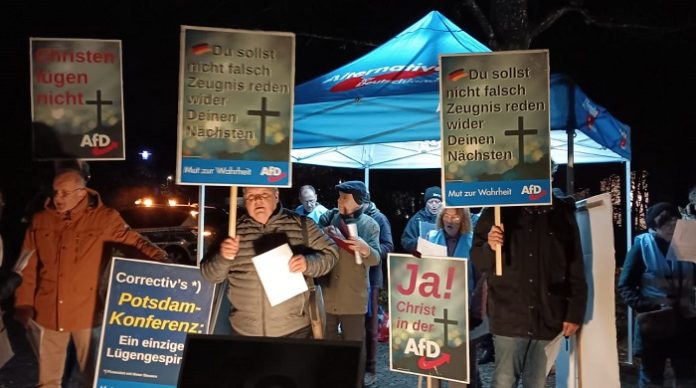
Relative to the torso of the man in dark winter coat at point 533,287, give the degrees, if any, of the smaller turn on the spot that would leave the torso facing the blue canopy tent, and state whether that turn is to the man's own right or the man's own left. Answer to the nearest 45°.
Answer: approximately 135° to the man's own right

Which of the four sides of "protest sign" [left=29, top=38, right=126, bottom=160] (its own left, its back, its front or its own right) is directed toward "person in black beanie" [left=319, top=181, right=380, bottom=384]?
left

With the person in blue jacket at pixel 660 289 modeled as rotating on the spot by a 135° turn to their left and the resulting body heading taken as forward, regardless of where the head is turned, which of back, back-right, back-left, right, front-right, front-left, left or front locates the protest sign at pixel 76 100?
back-left

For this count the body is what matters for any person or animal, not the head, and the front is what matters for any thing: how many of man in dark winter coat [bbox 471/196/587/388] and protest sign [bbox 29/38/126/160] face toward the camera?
2

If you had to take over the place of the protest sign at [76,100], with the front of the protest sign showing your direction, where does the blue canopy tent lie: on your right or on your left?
on your left

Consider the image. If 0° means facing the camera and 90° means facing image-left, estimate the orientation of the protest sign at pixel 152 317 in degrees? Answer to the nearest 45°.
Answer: approximately 0°

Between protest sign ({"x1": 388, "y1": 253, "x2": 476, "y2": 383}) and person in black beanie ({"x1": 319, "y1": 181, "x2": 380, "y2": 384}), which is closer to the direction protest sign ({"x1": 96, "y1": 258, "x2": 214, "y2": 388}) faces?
the protest sign

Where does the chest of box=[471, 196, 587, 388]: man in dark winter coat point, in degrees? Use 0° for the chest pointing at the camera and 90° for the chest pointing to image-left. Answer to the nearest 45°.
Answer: approximately 0°
